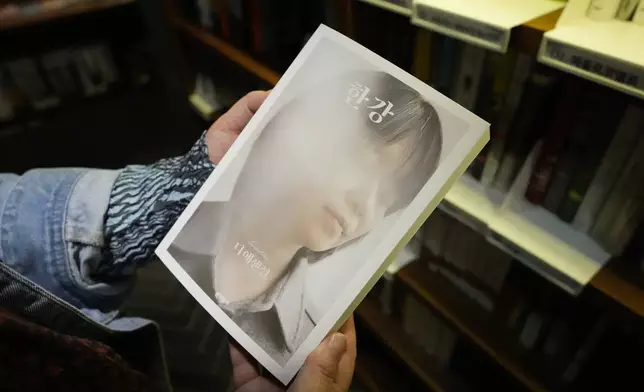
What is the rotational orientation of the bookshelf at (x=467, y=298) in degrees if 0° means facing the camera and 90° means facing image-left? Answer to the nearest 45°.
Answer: approximately 45°
